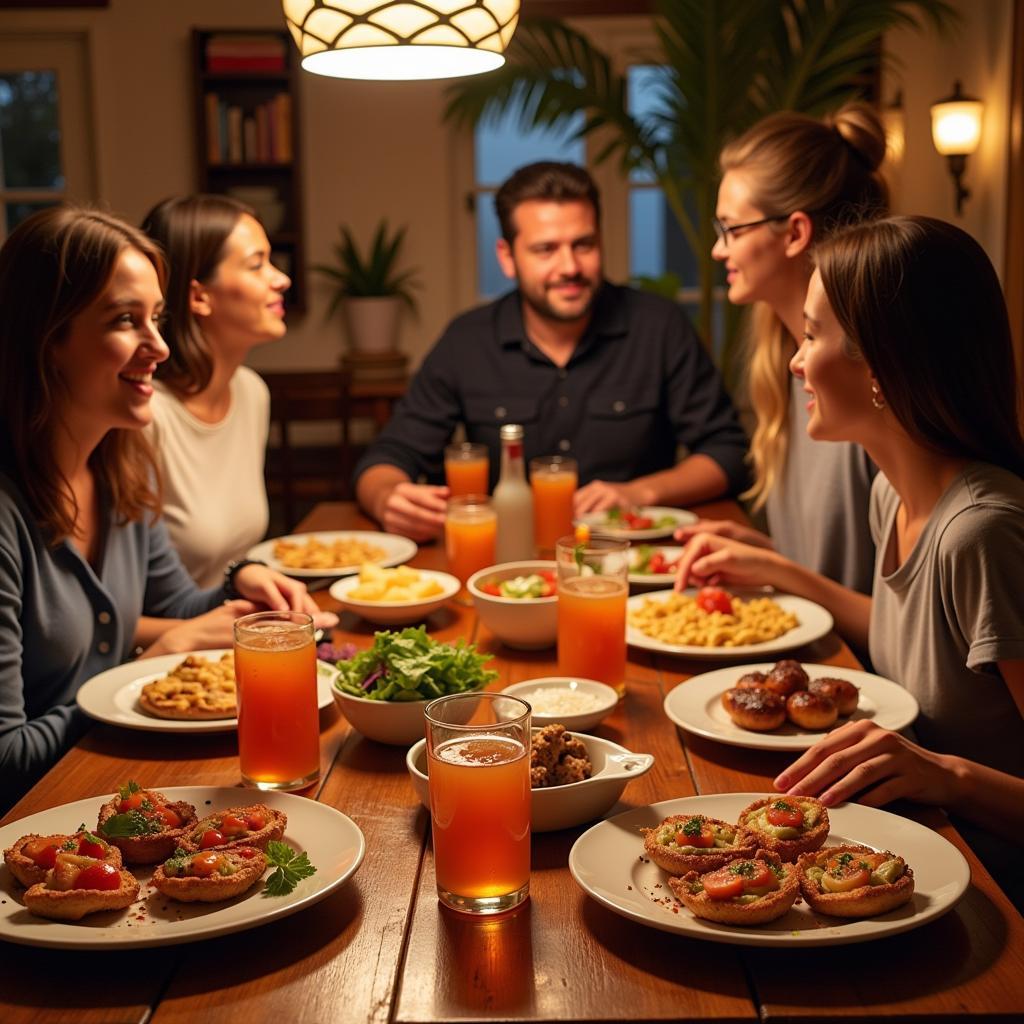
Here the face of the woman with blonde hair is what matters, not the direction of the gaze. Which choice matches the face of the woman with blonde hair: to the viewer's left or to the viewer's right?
to the viewer's left

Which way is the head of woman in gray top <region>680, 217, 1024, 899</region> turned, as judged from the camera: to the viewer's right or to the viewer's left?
to the viewer's left

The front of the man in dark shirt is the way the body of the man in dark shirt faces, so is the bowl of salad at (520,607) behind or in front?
in front

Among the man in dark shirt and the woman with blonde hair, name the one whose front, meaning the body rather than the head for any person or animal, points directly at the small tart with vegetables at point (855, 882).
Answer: the man in dark shirt

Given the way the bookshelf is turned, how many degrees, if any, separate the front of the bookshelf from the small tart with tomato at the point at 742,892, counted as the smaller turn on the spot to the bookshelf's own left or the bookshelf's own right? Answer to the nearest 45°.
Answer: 0° — it already faces it

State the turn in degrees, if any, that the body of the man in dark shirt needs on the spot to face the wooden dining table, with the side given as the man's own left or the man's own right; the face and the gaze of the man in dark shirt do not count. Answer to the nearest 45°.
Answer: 0° — they already face it

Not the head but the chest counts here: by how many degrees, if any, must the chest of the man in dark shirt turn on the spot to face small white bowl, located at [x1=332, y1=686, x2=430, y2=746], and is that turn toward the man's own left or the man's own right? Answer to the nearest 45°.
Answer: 0° — they already face it

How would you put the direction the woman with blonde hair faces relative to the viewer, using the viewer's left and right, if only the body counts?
facing to the left of the viewer

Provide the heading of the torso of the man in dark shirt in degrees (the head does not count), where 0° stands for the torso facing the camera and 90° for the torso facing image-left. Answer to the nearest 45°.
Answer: approximately 0°

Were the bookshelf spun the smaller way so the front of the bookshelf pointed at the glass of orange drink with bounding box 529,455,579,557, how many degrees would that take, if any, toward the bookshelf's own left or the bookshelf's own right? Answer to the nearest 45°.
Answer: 0° — it already faces it

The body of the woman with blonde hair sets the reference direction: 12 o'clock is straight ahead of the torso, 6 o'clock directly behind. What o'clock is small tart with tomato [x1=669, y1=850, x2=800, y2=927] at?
The small tart with tomato is roughly at 9 o'clock from the woman with blonde hair.

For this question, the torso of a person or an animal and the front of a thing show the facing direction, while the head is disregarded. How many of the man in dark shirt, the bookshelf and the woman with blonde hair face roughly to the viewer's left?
1

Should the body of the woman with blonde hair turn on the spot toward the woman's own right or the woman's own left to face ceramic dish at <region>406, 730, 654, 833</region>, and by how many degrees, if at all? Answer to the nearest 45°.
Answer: approximately 90° to the woman's own left

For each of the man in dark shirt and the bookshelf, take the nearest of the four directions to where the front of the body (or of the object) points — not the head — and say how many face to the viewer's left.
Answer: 0

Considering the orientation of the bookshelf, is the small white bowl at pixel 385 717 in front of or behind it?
in front
